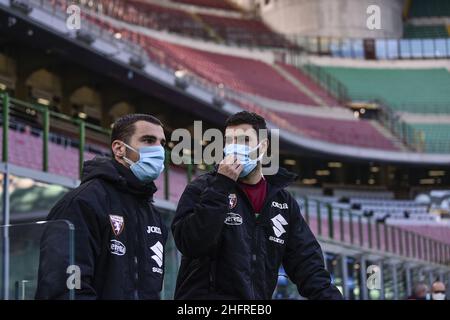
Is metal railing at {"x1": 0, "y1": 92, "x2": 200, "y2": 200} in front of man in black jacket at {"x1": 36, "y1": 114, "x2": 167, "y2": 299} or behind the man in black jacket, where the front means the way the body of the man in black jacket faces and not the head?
behind

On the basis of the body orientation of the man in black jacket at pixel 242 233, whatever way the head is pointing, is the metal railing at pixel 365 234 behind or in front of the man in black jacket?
behind

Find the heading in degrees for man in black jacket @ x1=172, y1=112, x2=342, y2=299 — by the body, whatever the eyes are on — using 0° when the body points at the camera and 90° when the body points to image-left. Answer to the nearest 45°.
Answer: approximately 0°

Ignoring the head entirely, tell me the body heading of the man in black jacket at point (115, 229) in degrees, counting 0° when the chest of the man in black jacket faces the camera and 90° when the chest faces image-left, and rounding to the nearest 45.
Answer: approximately 315°

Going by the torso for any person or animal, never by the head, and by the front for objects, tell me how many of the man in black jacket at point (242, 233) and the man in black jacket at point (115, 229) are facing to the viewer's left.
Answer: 0

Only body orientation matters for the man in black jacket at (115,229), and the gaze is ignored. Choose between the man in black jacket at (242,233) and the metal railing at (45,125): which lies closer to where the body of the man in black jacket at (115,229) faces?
the man in black jacket

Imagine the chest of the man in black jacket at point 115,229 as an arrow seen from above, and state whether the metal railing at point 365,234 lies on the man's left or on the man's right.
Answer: on the man's left

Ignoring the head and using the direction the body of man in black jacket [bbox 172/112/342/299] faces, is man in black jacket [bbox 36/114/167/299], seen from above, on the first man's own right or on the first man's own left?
on the first man's own right

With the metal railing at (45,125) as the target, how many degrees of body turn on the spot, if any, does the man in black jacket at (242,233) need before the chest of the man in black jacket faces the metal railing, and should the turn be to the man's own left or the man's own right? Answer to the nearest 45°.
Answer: approximately 180°
